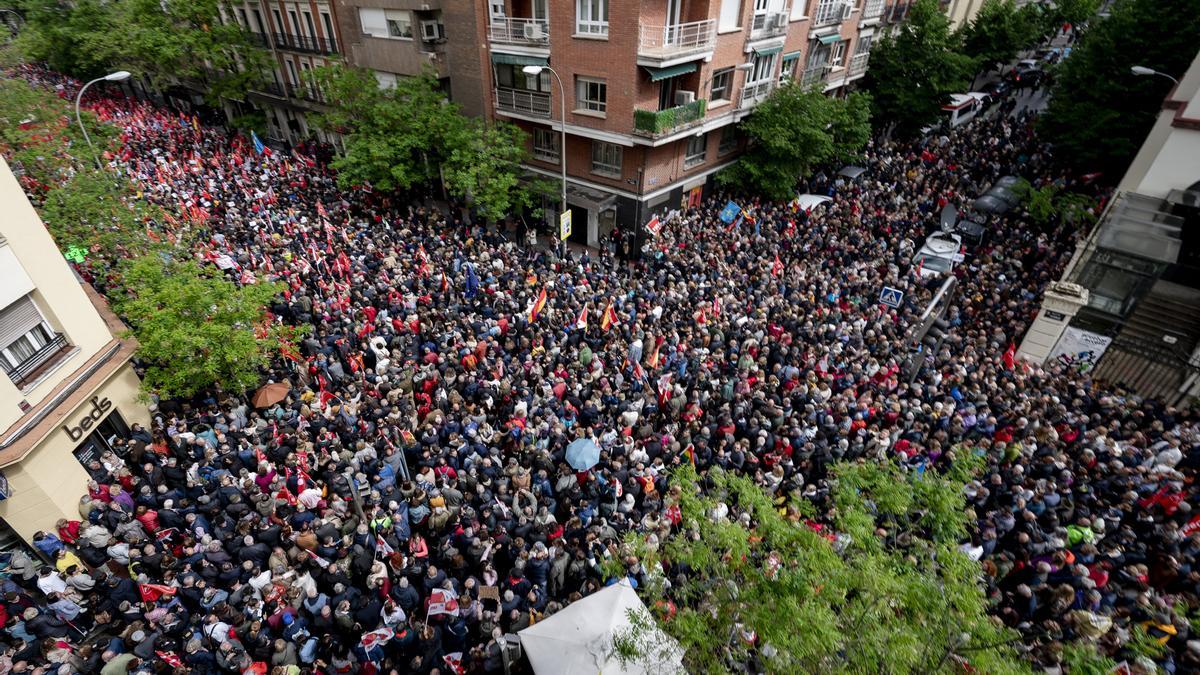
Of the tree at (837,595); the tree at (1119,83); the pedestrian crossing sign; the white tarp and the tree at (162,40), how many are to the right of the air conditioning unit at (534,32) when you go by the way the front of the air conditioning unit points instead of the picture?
1

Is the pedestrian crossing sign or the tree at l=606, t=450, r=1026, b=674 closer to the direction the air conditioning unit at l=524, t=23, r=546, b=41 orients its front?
the tree

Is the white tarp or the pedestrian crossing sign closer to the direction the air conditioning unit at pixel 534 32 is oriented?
the white tarp

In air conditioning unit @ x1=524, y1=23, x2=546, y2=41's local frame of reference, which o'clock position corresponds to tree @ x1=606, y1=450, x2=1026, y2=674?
The tree is roughly at 10 o'clock from the air conditioning unit.

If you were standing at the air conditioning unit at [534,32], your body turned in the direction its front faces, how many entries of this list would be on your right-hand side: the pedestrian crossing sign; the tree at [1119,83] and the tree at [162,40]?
1

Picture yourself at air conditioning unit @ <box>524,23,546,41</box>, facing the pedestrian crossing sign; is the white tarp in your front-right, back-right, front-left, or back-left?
front-right

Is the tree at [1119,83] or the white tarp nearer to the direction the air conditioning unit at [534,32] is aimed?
the white tarp

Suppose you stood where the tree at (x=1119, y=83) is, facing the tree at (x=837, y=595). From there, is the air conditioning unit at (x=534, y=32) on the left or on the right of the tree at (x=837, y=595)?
right

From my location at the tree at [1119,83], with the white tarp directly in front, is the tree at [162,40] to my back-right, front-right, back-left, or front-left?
front-right

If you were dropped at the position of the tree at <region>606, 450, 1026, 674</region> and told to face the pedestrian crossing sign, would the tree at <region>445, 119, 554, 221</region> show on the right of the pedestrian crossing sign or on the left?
left

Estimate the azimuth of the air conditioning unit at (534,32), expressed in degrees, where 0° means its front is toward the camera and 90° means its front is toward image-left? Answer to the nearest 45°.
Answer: approximately 45°

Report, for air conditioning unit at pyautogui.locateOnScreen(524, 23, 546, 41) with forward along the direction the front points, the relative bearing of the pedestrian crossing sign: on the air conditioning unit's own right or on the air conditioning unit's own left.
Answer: on the air conditioning unit's own left

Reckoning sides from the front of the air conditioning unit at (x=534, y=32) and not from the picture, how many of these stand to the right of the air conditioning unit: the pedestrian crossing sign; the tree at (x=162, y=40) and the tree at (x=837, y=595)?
1

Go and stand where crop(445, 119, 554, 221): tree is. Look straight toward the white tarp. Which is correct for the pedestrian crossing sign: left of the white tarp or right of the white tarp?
left

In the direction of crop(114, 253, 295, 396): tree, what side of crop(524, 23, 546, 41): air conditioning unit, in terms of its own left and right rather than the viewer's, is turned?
front
